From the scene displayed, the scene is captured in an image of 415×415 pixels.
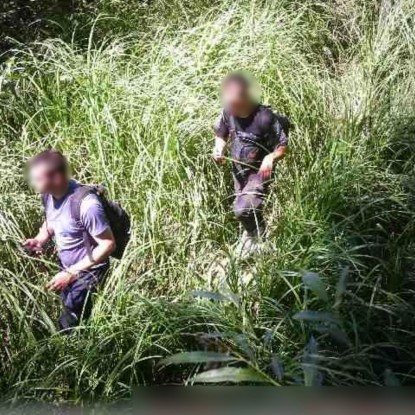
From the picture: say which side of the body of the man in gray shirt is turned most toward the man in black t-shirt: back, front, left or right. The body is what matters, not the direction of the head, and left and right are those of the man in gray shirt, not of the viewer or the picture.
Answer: back

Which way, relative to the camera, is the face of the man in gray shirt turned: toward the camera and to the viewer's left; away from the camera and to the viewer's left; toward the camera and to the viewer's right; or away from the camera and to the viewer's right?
toward the camera and to the viewer's left

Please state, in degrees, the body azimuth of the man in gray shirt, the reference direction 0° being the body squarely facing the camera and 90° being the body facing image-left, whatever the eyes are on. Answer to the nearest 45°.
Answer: approximately 45°

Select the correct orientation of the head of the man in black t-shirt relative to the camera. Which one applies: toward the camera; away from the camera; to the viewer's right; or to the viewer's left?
toward the camera
